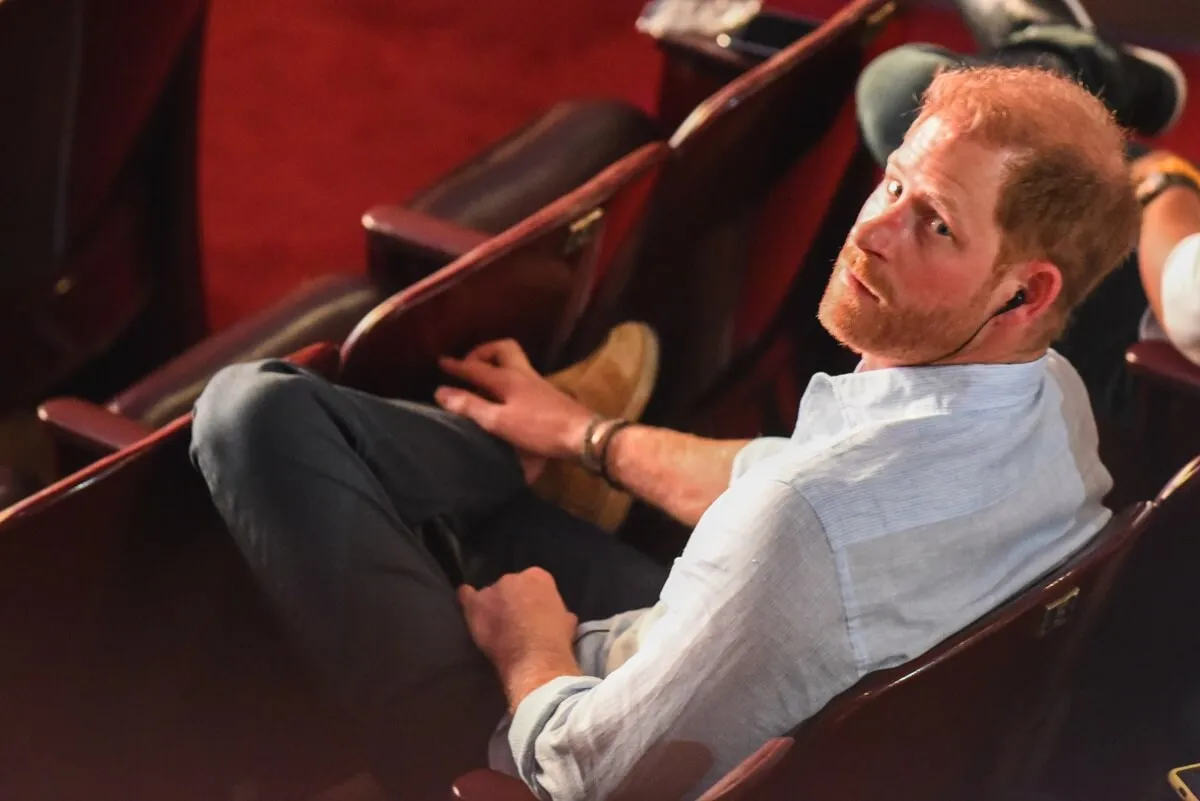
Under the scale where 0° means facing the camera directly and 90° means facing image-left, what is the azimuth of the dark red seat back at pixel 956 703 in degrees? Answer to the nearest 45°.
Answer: approximately 135°

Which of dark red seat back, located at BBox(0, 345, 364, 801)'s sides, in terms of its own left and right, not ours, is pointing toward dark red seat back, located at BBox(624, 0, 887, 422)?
right

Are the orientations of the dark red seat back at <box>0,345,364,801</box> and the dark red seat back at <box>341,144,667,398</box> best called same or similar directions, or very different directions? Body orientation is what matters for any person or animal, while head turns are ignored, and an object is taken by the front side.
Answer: same or similar directions

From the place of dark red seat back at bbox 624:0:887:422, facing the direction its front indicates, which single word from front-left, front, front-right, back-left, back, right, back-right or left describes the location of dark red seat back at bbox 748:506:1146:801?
back-left

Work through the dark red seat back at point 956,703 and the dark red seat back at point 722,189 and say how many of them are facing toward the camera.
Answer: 0

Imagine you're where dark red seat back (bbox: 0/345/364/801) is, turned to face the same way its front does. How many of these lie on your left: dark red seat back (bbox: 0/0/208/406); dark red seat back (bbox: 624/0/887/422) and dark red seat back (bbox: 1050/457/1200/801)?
0

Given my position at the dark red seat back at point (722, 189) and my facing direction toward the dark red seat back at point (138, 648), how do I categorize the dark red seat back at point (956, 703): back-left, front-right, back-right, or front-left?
front-left

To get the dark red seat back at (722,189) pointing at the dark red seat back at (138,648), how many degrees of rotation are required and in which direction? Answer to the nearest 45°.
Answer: approximately 90° to its left

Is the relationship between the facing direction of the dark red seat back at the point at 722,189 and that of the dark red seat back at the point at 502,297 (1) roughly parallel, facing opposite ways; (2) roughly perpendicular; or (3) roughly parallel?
roughly parallel

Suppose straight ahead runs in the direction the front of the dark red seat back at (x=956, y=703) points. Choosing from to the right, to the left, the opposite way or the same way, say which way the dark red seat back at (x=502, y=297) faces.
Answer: the same way

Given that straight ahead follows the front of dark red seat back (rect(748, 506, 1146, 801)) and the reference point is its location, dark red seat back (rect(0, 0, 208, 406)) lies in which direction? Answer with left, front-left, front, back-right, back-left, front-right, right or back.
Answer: front

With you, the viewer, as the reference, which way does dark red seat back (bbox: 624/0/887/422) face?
facing away from the viewer and to the left of the viewer

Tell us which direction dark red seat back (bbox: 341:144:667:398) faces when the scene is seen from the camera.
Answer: facing away from the viewer and to the left of the viewer

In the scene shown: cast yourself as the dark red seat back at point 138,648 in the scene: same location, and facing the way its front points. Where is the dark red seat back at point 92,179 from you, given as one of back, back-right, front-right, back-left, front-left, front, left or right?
front-right

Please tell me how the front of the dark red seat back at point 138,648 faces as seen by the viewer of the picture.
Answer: facing away from the viewer and to the left of the viewer
